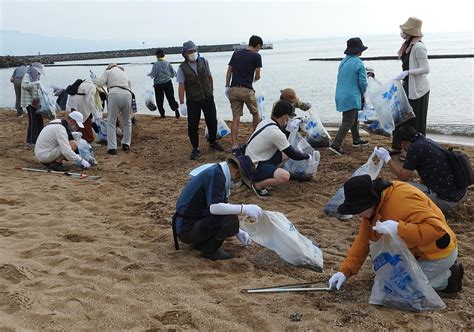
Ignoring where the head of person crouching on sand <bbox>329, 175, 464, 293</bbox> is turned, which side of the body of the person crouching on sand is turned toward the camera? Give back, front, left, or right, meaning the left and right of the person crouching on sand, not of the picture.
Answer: left

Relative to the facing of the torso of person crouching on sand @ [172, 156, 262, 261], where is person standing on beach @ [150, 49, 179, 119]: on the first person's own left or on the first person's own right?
on the first person's own left

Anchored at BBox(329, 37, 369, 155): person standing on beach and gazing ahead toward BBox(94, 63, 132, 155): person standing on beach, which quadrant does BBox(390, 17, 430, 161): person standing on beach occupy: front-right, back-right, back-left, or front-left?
back-left

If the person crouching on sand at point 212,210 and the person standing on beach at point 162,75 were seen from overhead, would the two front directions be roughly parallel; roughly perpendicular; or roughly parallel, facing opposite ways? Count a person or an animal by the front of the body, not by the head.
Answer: roughly perpendicular

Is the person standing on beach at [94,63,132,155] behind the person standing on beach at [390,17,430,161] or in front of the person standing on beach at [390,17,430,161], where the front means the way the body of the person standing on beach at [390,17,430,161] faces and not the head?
in front

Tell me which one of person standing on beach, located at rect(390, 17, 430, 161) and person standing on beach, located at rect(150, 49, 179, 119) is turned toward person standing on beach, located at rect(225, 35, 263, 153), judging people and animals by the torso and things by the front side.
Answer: person standing on beach, located at rect(390, 17, 430, 161)

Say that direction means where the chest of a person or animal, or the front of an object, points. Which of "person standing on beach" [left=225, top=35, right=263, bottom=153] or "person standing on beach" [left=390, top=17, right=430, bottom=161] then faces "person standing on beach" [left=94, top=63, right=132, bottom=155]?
"person standing on beach" [left=390, top=17, right=430, bottom=161]
